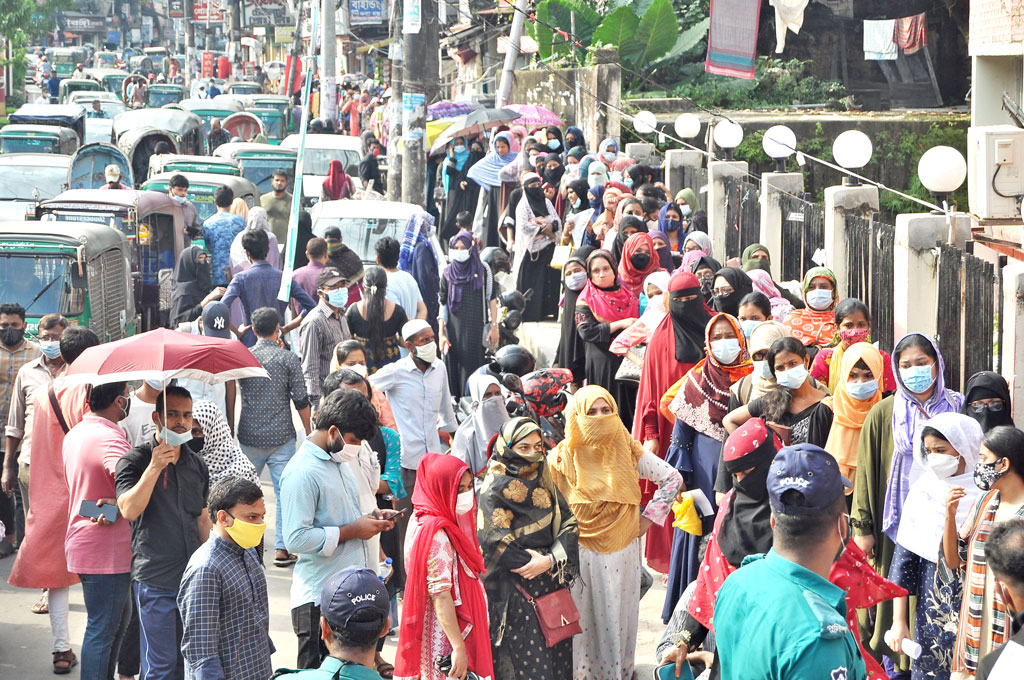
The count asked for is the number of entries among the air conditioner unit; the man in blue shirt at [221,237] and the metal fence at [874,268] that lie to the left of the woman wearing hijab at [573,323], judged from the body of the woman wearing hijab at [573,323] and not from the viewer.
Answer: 2

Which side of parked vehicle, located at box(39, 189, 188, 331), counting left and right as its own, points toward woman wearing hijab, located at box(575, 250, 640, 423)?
left

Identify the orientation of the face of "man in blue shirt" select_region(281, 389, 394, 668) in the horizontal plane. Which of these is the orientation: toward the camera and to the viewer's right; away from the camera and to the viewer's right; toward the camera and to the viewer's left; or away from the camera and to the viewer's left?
toward the camera and to the viewer's right

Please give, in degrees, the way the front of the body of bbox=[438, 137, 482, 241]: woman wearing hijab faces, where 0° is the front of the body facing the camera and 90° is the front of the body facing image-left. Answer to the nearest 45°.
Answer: approximately 0°

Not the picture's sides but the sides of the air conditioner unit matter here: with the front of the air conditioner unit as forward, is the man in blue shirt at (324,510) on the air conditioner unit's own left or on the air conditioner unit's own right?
on the air conditioner unit's own left

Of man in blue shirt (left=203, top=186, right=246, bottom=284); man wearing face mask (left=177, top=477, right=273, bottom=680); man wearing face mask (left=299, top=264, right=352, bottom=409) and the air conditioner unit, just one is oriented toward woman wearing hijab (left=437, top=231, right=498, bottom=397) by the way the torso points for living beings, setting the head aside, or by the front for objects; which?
the air conditioner unit

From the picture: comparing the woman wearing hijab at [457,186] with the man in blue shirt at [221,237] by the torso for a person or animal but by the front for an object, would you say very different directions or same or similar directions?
very different directions

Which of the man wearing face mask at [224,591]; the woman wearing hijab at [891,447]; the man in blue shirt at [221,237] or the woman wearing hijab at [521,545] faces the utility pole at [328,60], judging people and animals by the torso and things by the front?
the man in blue shirt

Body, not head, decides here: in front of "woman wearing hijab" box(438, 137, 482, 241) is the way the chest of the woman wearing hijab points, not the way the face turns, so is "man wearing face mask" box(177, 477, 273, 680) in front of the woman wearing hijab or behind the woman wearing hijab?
in front

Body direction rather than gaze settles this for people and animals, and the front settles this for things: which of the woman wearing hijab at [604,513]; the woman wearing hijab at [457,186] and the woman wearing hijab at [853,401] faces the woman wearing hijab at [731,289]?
the woman wearing hijab at [457,186]

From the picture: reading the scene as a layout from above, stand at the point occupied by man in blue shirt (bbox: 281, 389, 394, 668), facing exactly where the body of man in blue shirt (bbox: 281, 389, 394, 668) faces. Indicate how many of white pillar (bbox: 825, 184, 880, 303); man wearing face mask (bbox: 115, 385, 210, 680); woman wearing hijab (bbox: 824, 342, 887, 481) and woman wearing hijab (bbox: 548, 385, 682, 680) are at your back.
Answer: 1

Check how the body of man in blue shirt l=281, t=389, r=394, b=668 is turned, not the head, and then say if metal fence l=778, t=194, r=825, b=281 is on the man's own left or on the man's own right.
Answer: on the man's own left

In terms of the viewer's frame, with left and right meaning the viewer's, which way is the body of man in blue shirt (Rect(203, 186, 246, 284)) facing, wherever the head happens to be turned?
facing away from the viewer
